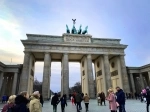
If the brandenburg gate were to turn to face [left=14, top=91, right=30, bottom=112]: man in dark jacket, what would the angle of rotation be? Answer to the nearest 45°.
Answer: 0° — it already faces them

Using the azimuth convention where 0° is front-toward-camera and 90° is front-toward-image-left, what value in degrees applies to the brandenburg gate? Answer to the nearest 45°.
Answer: approximately 0°

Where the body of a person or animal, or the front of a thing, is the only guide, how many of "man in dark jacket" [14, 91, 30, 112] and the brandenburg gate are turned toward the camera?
1
